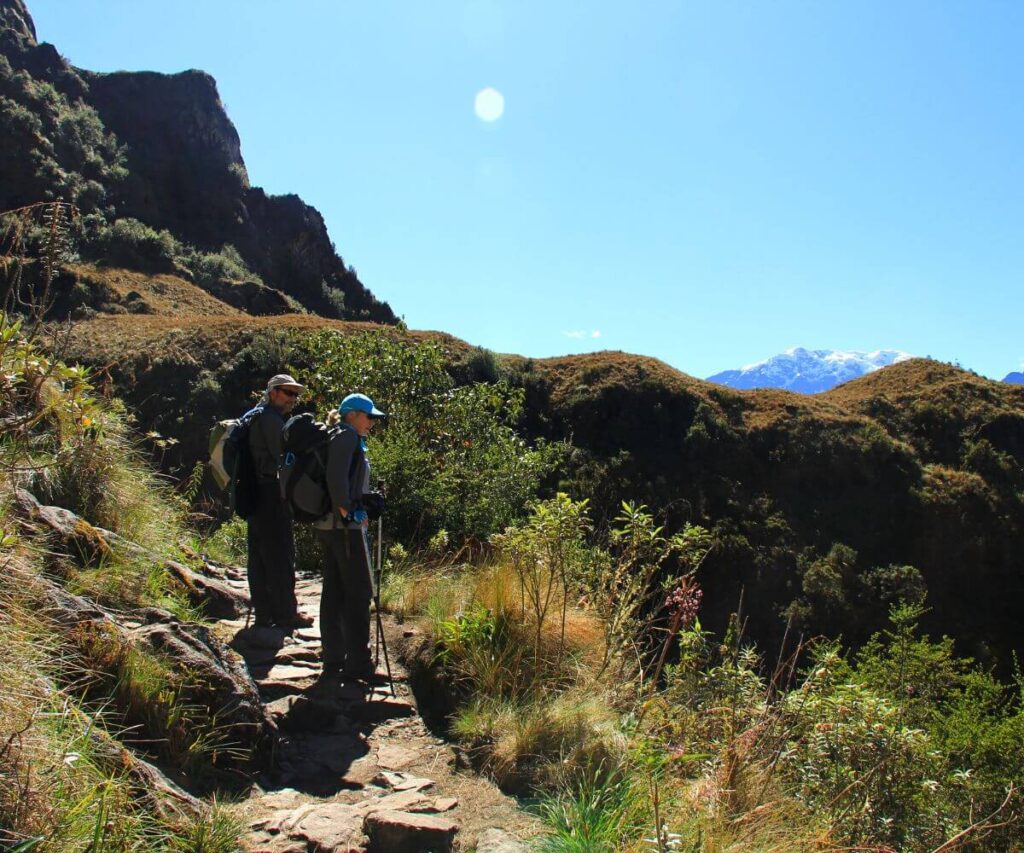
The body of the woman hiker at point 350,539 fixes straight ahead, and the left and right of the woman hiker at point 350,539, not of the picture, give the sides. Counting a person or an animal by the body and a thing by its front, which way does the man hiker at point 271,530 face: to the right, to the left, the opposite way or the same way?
the same way

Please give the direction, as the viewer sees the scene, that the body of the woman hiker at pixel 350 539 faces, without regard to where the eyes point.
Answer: to the viewer's right

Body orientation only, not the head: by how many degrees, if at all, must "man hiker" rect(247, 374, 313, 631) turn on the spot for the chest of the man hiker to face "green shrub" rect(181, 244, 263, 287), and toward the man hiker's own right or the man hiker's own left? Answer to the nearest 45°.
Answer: approximately 90° to the man hiker's own left

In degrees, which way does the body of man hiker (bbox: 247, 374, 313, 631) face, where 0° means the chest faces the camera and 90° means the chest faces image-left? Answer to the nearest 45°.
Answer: approximately 270°

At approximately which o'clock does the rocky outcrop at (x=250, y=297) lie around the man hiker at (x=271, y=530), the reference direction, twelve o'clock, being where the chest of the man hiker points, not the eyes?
The rocky outcrop is roughly at 9 o'clock from the man hiker.

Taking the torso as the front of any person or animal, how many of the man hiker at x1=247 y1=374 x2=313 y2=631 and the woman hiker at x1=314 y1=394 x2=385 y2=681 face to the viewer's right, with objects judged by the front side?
2

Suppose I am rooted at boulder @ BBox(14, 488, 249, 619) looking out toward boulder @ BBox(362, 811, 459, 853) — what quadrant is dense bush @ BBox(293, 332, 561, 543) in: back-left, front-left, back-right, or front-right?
back-left

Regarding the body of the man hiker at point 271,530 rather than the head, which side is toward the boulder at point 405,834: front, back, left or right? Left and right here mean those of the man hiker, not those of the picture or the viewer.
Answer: right

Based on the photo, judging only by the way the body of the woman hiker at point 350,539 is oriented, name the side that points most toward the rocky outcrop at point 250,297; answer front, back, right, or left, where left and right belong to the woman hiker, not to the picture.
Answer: left

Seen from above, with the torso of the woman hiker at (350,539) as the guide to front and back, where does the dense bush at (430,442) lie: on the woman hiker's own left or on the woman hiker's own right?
on the woman hiker's own left

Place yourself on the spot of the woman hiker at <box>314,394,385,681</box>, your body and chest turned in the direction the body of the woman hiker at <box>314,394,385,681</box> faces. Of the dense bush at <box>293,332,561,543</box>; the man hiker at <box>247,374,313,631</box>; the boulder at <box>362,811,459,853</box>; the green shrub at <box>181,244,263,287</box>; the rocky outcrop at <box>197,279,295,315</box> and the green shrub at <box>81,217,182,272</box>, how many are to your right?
1
